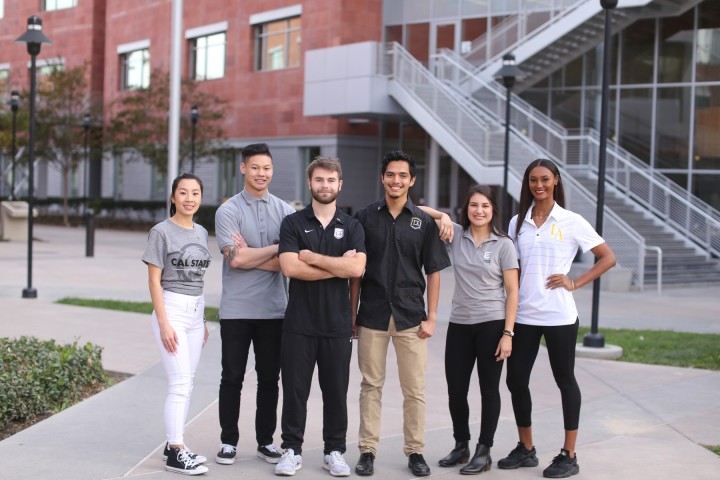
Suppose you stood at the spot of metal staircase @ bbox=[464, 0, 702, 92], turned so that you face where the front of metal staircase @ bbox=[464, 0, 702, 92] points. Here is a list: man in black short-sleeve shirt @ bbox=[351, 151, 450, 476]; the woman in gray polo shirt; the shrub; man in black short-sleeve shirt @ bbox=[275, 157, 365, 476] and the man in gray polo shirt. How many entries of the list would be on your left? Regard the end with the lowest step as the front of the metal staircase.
5

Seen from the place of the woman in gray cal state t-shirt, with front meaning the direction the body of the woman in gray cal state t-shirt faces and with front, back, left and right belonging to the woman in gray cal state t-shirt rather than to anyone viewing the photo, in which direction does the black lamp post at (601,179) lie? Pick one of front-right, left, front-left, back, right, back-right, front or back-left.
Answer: left

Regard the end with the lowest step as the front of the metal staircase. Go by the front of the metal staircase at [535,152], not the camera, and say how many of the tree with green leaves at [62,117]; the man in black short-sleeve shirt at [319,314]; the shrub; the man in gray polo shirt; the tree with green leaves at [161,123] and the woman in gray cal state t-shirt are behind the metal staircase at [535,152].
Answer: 2

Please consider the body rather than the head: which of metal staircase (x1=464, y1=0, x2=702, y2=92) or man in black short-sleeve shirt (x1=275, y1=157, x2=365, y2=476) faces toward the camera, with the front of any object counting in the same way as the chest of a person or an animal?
the man in black short-sleeve shirt

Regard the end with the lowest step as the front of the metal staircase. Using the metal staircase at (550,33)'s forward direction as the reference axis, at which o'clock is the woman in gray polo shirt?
The woman in gray polo shirt is roughly at 9 o'clock from the metal staircase.

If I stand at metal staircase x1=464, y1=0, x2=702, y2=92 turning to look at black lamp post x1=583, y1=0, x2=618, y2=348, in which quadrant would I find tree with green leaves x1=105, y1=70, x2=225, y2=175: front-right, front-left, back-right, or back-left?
back-right

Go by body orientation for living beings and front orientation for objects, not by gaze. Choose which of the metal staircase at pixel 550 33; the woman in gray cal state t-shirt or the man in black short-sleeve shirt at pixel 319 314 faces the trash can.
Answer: the metal staircase

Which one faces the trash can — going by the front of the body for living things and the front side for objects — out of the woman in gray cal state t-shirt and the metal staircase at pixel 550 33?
the metal staircase

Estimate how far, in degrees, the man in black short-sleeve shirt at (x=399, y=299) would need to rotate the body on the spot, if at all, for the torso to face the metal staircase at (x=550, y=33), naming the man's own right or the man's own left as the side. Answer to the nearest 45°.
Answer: approximately 180°

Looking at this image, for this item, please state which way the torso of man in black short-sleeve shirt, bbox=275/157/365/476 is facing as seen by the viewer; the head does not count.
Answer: toward the camera

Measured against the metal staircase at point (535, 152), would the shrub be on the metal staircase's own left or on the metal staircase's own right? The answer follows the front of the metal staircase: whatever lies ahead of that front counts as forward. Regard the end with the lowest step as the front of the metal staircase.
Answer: on the metal staircase's own right

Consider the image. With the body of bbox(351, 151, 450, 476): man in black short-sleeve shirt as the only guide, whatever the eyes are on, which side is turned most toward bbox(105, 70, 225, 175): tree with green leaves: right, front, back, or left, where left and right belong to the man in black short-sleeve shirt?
back

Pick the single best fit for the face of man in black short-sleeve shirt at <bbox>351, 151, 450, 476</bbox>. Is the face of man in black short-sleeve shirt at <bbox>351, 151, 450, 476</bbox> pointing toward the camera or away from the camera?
toward the camera

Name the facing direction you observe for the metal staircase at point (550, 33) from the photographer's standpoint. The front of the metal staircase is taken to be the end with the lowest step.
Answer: facing to the left of the viewer
